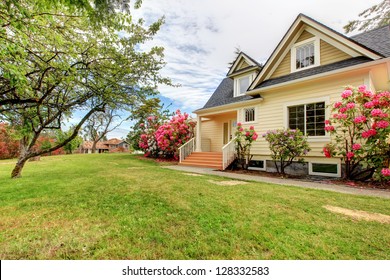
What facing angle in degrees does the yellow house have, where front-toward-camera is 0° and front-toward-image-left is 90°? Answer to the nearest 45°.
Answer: approximately 45°

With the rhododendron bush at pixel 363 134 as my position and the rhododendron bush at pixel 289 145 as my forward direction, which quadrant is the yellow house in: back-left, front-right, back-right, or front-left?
front-right

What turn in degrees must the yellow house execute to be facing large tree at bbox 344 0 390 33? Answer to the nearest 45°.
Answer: approximately 180°

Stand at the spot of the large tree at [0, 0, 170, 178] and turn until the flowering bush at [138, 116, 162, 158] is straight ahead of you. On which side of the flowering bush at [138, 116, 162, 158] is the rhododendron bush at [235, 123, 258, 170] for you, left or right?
right

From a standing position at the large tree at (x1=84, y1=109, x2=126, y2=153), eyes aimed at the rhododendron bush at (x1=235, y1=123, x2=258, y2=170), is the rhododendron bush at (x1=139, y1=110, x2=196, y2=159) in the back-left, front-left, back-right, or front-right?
front-left

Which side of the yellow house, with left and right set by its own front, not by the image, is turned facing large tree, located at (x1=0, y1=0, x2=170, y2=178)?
front

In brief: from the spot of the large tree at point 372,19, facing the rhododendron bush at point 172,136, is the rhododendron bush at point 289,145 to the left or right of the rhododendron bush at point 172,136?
left

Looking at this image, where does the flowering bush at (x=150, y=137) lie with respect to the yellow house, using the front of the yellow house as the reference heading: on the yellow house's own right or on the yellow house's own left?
on the yellow house's own right

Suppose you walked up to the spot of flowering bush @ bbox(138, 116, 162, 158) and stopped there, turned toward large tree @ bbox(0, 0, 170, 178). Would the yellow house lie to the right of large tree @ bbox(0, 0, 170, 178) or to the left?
left

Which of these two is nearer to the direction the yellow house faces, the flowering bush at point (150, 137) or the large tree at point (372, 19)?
the flowering bush

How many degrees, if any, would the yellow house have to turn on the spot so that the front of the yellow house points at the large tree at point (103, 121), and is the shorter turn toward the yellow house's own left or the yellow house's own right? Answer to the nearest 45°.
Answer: approximately 45° to the yellow house's own right
